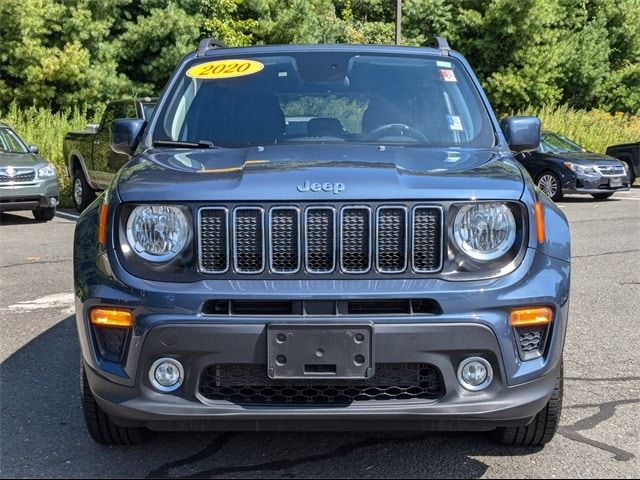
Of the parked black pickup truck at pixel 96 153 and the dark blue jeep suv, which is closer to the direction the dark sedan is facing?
the dark blue jeep suv

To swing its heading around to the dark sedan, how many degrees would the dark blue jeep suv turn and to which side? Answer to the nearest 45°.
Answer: approximately 180°

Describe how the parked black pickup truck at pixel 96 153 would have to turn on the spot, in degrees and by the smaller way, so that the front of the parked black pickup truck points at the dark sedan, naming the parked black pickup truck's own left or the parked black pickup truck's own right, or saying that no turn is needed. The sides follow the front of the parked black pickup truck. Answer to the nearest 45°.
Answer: approximately 45° to the parked black pickup truck's own left

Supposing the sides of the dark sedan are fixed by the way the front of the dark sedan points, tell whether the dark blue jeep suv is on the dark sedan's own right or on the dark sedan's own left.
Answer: on the dark sedan's own right

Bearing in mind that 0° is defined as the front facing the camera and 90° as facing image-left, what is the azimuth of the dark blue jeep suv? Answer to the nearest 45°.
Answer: approximately 0°

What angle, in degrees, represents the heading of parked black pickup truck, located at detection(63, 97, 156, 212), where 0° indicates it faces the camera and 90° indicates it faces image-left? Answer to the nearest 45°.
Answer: approximately 315°

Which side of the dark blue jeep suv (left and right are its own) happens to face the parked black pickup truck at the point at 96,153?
back

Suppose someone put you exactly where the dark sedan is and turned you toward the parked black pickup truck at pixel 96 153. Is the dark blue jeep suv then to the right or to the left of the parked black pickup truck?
left

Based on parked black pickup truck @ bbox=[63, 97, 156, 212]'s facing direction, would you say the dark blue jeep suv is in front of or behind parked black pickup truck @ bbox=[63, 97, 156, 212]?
in front

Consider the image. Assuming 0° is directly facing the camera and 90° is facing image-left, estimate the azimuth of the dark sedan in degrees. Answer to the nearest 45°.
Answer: approximately 315°

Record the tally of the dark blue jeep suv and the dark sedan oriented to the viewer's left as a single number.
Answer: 0

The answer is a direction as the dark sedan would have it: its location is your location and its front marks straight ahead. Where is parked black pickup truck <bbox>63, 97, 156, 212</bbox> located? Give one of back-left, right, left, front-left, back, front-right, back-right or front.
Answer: right
